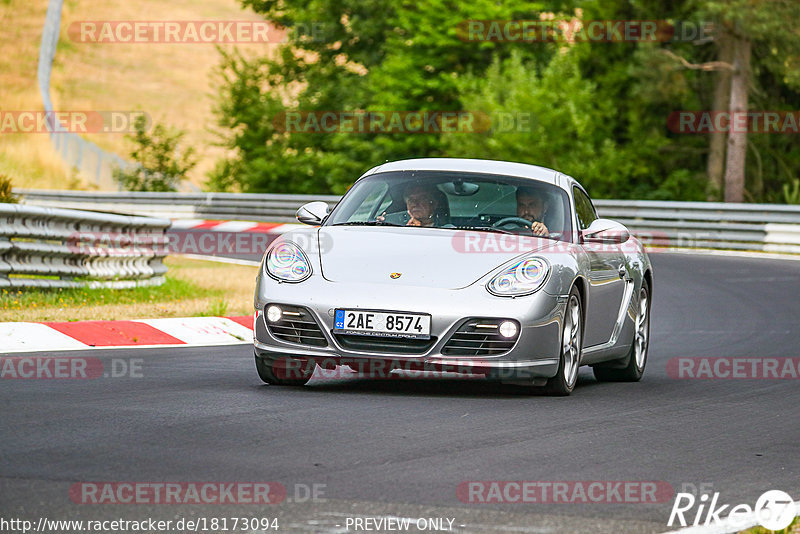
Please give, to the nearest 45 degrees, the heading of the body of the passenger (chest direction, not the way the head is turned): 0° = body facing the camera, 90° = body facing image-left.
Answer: approximately 45°

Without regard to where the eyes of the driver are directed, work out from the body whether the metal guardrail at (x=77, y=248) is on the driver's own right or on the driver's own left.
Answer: on the driver's own right

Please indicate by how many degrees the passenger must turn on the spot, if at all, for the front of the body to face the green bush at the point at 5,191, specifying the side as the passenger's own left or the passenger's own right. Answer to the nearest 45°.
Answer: approximately 90° to the passenger's own right

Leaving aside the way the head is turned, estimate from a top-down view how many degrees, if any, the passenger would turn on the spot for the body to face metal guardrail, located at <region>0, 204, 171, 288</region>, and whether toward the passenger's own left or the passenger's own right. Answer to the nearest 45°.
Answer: approximately 90° to the passenger's own right

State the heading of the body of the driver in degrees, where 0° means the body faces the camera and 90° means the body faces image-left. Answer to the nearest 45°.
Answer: approximately 45°

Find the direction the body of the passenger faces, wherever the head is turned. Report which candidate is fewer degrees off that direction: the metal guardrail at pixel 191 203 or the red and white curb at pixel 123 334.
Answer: the red and white curb

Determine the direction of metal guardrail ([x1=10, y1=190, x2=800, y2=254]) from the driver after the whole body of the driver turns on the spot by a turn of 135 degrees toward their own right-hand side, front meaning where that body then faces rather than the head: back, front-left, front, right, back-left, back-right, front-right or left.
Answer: front
